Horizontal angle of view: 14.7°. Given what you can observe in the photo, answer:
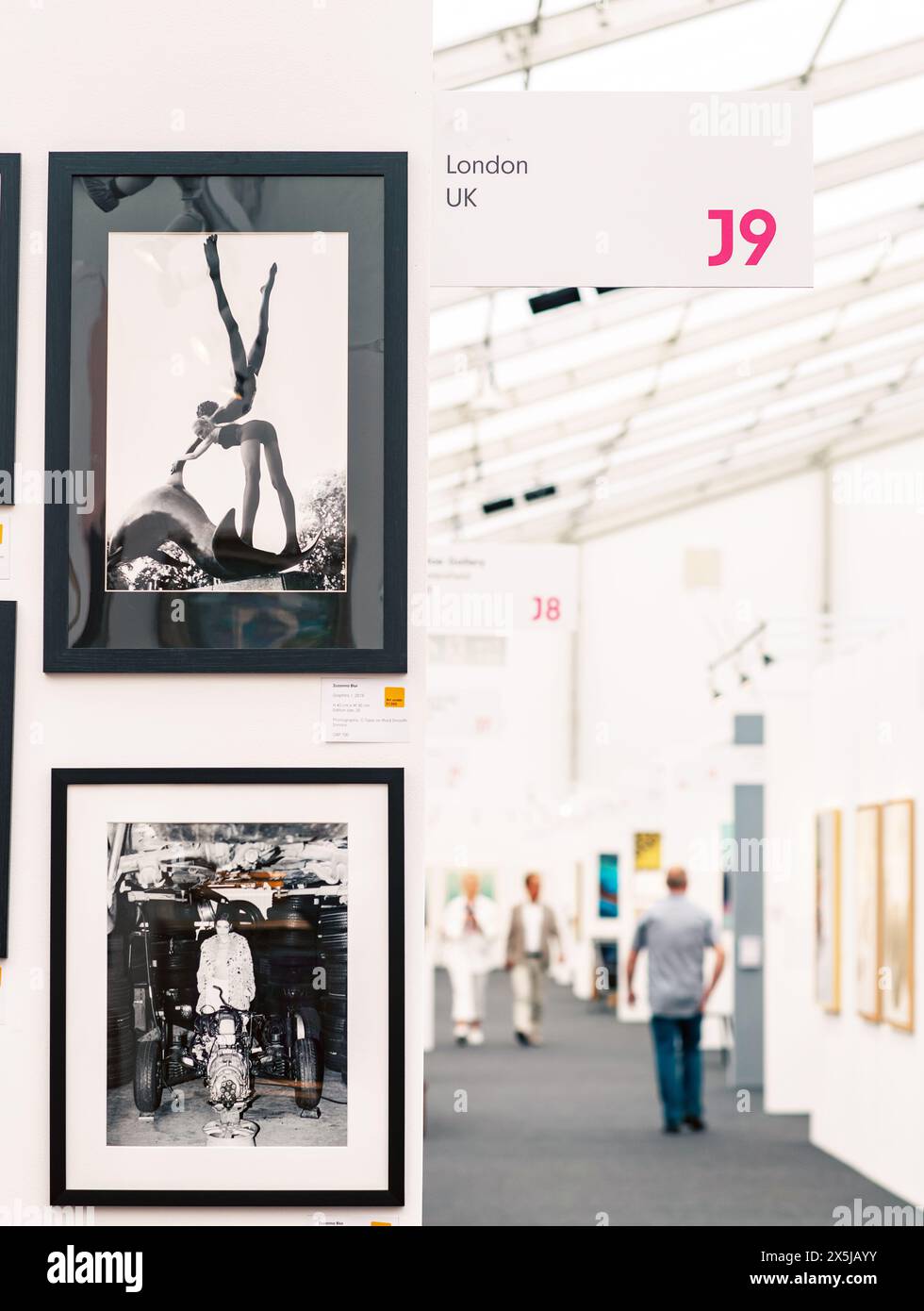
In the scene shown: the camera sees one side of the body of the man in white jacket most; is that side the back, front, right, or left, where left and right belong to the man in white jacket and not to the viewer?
front

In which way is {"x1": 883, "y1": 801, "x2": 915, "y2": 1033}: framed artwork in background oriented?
to the viewer's left

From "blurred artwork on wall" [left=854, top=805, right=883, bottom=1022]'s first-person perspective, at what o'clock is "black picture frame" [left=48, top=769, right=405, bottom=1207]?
The black picture frame is roughly at 9 o'clock from the blurred artwork on wall.

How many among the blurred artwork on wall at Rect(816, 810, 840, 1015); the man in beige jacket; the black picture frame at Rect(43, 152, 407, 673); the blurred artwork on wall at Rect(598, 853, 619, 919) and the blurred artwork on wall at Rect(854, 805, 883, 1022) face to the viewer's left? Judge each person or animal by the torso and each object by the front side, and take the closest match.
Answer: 2

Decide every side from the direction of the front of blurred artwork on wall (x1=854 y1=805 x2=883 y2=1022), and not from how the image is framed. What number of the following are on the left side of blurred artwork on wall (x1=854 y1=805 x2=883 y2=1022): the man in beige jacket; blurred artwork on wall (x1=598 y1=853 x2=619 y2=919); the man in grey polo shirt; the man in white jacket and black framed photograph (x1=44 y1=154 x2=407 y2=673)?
1

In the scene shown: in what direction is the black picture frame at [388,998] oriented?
toward the camera

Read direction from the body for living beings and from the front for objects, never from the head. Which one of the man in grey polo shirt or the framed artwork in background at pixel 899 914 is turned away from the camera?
the man in grey polo shirt

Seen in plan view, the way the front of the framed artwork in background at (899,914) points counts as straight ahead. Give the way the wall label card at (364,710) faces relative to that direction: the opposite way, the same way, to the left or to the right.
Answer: to the left

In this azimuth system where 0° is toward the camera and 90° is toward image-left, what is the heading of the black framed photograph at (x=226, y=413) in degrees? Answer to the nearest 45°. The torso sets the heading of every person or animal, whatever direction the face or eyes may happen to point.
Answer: approximately 0°

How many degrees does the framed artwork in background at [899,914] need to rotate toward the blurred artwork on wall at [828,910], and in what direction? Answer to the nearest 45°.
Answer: approximately 90° to its right

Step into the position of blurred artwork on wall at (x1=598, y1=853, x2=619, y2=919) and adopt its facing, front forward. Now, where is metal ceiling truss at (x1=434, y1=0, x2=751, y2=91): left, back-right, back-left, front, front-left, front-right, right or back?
front

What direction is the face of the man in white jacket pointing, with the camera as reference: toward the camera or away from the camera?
toward the camera

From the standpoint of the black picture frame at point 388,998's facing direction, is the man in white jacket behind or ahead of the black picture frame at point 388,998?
behind
